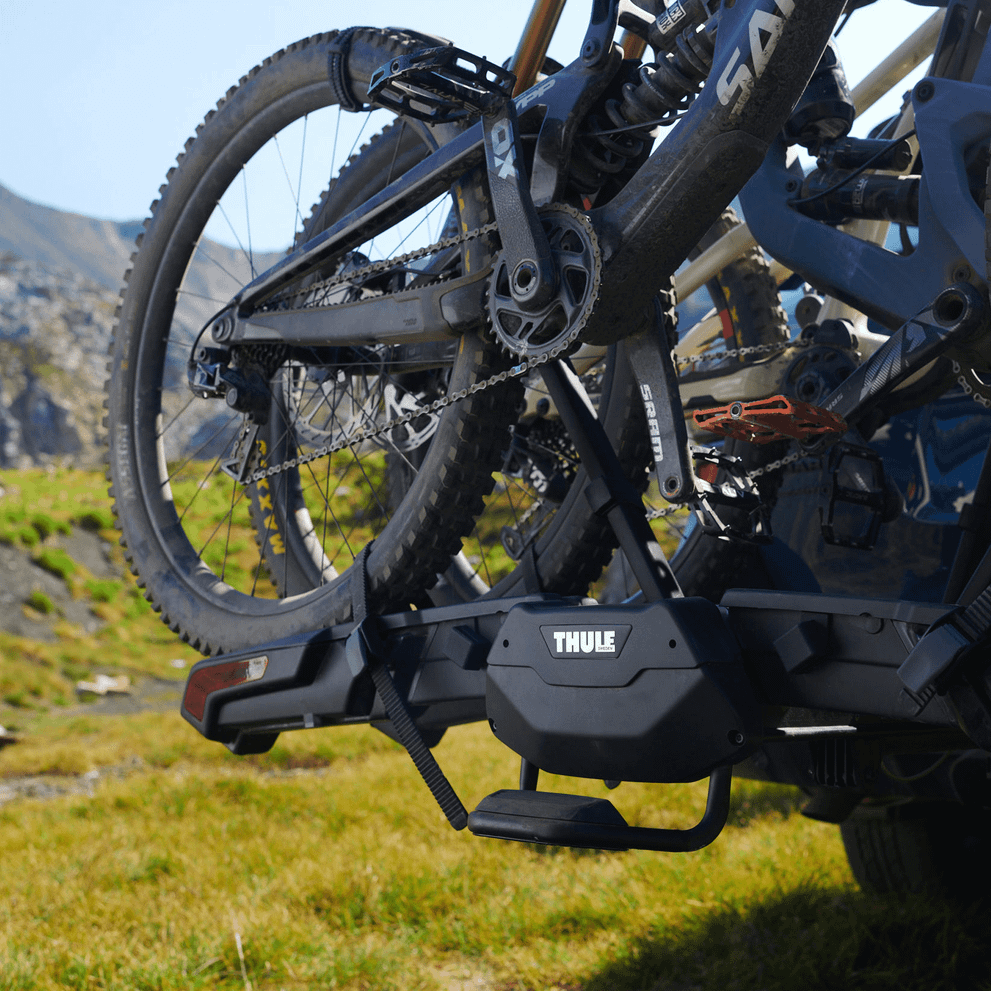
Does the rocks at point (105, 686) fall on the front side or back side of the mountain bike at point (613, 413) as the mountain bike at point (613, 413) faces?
on the back side

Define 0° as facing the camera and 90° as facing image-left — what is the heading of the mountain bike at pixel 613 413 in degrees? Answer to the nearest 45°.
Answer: approximately 315°
